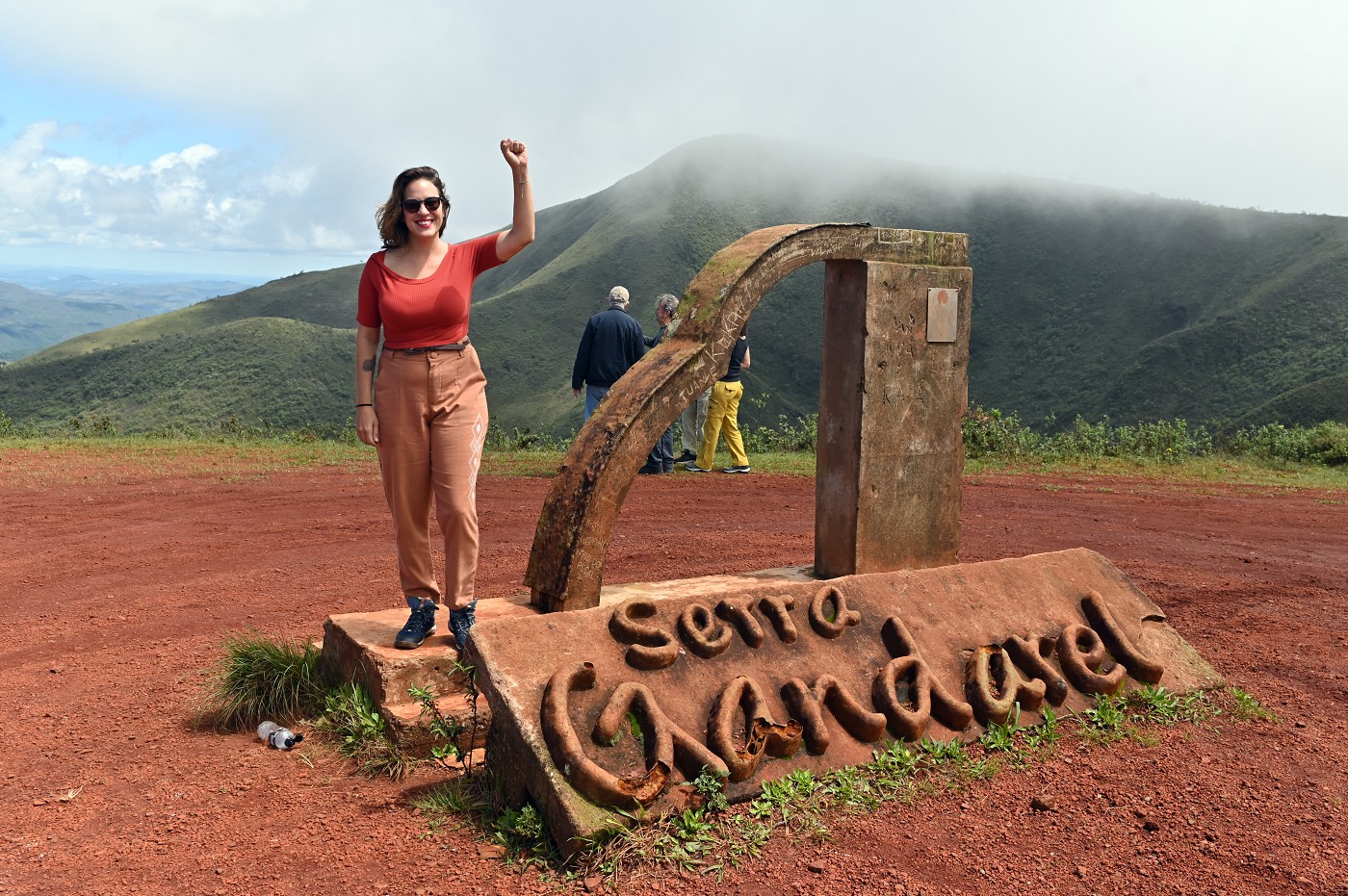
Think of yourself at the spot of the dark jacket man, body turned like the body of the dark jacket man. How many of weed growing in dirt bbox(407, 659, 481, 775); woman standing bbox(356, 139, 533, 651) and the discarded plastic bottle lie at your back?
3

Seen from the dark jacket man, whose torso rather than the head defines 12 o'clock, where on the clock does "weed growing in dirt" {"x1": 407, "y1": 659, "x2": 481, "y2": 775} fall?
The weed growing in dirt is roughly at 6 o'clock from the dark jacket man.

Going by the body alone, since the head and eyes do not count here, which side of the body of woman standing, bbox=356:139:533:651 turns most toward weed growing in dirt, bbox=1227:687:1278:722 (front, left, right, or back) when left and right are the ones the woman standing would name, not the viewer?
left

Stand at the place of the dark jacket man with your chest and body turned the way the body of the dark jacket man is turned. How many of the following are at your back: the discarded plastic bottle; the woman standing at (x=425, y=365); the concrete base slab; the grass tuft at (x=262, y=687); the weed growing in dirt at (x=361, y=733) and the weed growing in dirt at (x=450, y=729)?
6

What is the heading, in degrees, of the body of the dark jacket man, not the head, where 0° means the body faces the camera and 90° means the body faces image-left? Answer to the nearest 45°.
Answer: approximately 180°

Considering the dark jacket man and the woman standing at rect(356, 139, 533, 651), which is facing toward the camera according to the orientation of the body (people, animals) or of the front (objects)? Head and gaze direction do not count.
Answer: the woman standing

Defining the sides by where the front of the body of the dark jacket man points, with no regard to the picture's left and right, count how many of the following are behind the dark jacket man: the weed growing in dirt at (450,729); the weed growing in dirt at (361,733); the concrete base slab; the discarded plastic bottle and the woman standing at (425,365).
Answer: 5

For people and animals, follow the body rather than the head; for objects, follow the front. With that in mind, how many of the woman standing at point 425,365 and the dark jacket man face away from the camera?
1

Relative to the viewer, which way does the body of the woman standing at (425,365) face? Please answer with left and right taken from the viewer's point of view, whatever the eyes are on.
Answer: facing the viewer

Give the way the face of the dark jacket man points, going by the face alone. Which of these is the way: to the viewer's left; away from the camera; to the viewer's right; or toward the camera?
away from the camera

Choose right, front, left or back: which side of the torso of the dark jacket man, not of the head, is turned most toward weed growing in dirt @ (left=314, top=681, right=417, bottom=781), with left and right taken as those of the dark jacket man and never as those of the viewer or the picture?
back

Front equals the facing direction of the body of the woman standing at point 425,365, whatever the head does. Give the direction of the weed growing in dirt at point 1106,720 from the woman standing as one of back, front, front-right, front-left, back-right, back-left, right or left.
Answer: left

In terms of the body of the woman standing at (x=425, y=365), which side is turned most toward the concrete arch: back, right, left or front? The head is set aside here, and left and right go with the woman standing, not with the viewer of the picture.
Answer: left

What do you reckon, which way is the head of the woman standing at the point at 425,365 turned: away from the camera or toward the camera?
toward the camera

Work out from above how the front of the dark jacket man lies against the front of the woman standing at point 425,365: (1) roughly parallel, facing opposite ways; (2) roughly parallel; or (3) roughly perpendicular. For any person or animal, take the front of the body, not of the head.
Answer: roughly parallel, facing opposite ways

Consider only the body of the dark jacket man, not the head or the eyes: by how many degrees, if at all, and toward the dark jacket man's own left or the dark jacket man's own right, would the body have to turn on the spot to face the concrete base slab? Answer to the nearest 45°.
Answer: approximately 180°

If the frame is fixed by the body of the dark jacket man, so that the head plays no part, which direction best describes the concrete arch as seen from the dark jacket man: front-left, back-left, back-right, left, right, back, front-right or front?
back
